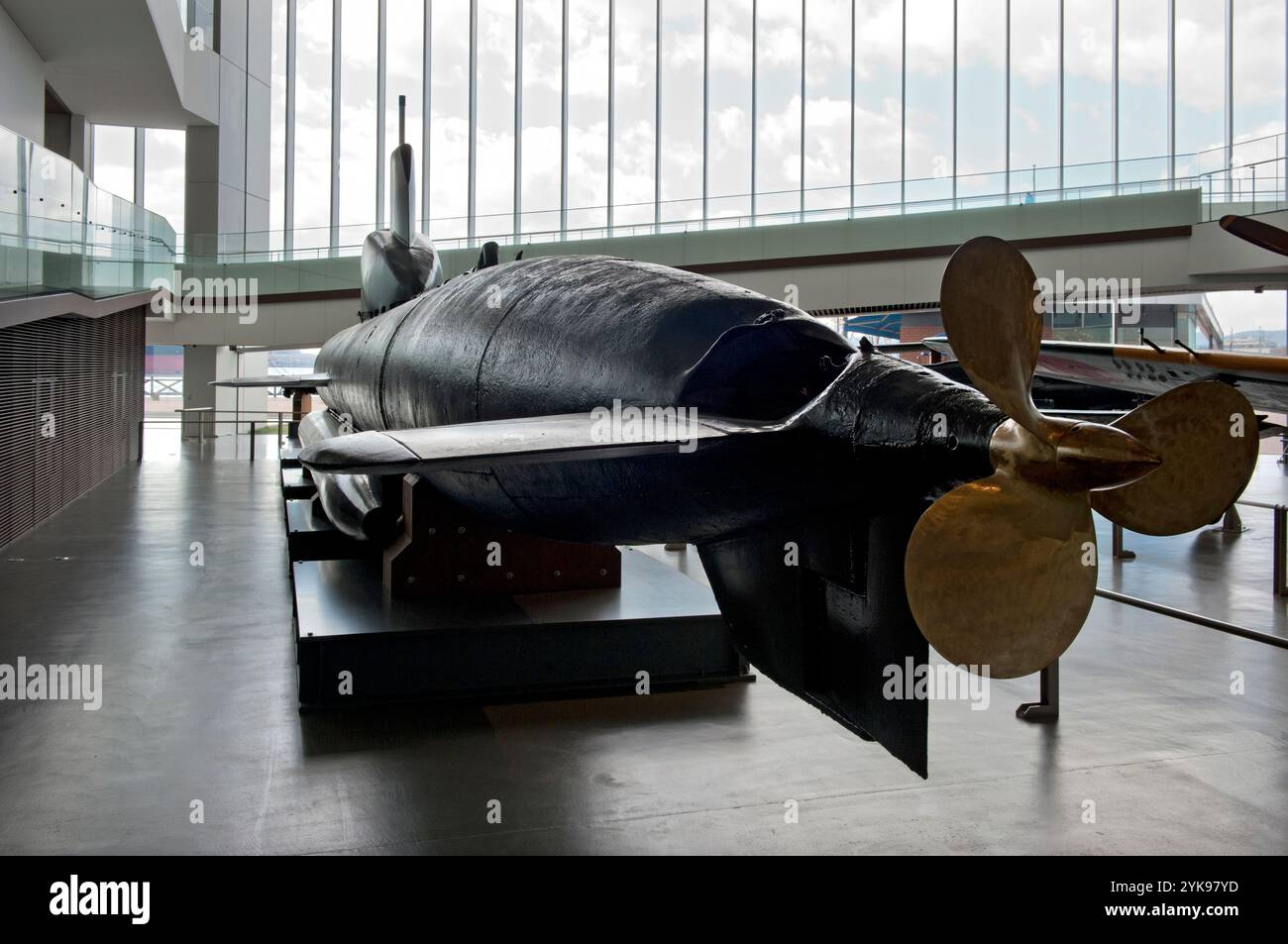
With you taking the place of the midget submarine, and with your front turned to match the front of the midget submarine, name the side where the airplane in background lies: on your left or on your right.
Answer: on your right

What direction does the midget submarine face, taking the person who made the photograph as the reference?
facing away from the viewer and to the left of the viewer

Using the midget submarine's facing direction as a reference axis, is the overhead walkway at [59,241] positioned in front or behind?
in front

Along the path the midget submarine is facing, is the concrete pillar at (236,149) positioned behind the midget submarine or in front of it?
in front
